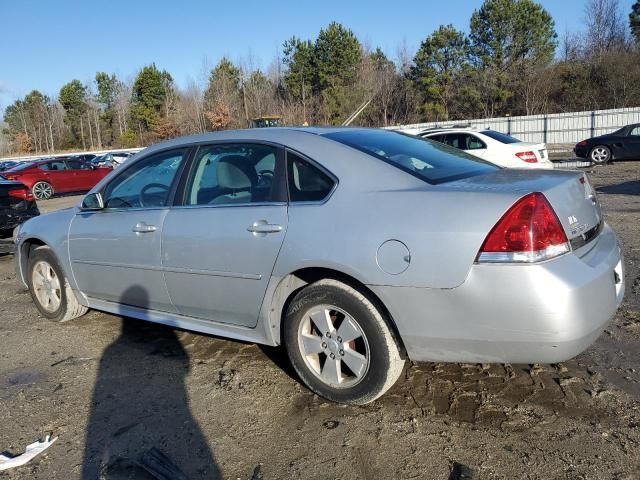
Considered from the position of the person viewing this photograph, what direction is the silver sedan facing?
facing away from the viewer and to the left of the viewer

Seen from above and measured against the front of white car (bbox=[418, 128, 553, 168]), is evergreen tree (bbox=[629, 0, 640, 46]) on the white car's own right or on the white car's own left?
on the white car's own right

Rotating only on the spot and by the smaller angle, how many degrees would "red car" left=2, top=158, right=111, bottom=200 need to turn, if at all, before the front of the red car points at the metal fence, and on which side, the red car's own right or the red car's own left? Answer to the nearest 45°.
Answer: approximately 45° to the red car's own right

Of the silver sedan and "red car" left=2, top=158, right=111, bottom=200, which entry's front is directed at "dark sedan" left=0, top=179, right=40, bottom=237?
the silver sedan

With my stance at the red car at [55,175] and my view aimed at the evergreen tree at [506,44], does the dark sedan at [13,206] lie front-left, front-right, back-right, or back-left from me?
back-right

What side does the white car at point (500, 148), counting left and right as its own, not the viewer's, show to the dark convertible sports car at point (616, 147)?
right

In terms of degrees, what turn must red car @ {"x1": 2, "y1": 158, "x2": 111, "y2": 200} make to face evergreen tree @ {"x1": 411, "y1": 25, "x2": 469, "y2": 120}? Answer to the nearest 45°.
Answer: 0° — it already faces it

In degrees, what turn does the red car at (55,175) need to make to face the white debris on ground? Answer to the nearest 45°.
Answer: approximately 135° to its right

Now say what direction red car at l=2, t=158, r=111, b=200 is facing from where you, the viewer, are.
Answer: facing away from the viewer and to the right of the viewer

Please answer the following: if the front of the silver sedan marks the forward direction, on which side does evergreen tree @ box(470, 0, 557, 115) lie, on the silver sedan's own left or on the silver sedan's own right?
on the silver sedan's own right

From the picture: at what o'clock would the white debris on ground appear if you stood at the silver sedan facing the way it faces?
The white debris on ground is roughly at 10 o'clock from the silver sedan.

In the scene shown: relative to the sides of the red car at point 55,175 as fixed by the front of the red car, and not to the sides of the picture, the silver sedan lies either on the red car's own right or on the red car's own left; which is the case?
on the red car's own right

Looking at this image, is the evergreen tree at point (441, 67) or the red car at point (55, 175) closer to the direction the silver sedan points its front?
the red car

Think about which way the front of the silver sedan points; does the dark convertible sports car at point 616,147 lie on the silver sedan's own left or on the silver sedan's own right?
on the silver sedan's own right

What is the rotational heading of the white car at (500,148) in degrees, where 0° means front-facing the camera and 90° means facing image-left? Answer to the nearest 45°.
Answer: approximately 135°
